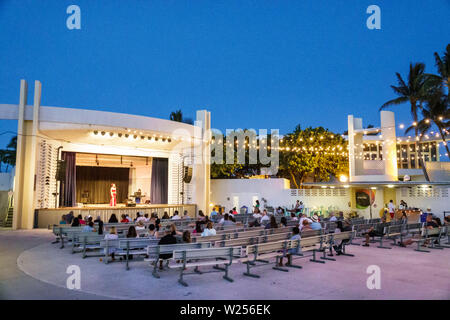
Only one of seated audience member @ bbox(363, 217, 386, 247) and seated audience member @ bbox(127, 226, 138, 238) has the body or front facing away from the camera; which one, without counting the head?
seated audience member @ bbox(127, 226, 138, 238)

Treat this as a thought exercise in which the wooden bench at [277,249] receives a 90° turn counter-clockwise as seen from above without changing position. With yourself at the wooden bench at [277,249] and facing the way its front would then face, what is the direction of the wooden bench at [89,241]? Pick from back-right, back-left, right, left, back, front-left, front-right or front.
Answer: front-right

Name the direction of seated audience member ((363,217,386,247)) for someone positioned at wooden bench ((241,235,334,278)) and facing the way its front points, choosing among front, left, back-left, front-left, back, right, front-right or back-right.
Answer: right

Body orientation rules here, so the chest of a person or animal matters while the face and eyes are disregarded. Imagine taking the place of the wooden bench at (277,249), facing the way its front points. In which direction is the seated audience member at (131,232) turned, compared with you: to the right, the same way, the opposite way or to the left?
the same way

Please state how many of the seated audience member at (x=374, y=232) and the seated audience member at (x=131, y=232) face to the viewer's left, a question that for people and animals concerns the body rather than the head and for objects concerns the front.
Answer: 1

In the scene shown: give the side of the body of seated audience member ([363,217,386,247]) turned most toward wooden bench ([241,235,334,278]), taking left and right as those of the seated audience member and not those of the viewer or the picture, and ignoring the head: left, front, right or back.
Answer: left

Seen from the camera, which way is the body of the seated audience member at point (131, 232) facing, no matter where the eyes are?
away from the camera

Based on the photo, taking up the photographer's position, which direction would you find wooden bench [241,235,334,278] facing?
facing away from the viewer and to the left of the viewer

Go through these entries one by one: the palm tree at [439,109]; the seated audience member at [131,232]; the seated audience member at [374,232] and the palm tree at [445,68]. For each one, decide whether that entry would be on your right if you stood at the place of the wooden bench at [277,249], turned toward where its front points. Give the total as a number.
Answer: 3

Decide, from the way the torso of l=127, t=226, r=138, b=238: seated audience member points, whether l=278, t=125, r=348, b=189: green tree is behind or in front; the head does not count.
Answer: in front

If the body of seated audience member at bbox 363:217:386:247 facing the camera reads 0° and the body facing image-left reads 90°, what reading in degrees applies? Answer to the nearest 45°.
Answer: approximately 90°

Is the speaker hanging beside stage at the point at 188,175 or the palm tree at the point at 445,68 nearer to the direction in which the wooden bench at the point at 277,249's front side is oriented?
the speaker hanging beside stage

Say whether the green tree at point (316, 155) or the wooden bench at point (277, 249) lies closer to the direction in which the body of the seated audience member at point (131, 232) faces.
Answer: the green tree

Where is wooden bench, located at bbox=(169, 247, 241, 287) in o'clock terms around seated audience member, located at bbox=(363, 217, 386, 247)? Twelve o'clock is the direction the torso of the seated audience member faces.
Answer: The wooden bench is roughly at 10 o'clock from the seated audience member.
